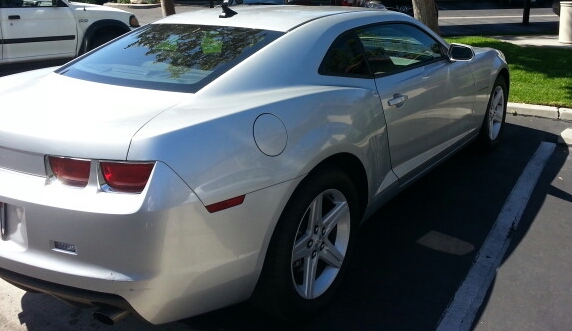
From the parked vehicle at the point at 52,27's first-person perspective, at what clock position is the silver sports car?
The silver sports car is roughly at 3 o'clock from the parked vehicle.

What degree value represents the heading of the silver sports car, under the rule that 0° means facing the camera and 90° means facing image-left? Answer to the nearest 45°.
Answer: approximately 225°

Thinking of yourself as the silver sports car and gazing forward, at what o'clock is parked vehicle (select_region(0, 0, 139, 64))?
The parked vehicle is roughly at 10 o'clock from the silver sports car.

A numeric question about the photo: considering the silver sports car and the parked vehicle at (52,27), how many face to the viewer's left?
0

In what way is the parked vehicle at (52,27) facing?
to the viewer's right
